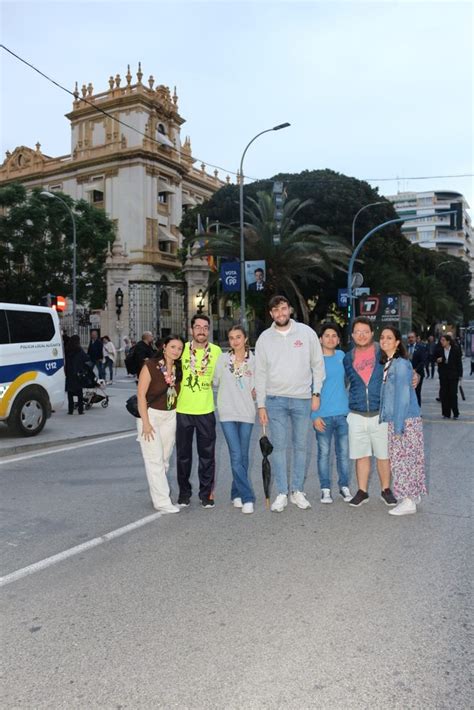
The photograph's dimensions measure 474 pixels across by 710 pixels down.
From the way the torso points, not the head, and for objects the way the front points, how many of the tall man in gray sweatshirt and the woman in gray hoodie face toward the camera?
2

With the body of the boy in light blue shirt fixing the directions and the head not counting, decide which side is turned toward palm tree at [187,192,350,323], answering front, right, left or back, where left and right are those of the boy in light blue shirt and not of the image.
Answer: back

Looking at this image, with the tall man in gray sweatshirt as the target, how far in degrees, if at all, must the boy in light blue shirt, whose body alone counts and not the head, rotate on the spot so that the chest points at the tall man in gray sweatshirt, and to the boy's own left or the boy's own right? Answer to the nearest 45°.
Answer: approximately 45° to the boy's own right

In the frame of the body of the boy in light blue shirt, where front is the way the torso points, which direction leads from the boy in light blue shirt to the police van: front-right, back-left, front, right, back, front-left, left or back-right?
back-right

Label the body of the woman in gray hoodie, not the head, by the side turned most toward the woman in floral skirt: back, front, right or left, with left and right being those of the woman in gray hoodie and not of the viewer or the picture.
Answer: left

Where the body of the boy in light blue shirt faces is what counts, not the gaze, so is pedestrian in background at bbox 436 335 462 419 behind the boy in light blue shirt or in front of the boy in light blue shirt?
behind

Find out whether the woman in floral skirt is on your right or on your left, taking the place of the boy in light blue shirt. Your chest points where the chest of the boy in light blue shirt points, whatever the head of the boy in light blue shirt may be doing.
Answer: on your left

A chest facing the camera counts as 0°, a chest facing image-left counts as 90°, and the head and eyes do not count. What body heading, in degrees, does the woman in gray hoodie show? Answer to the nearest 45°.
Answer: approximately 0°
